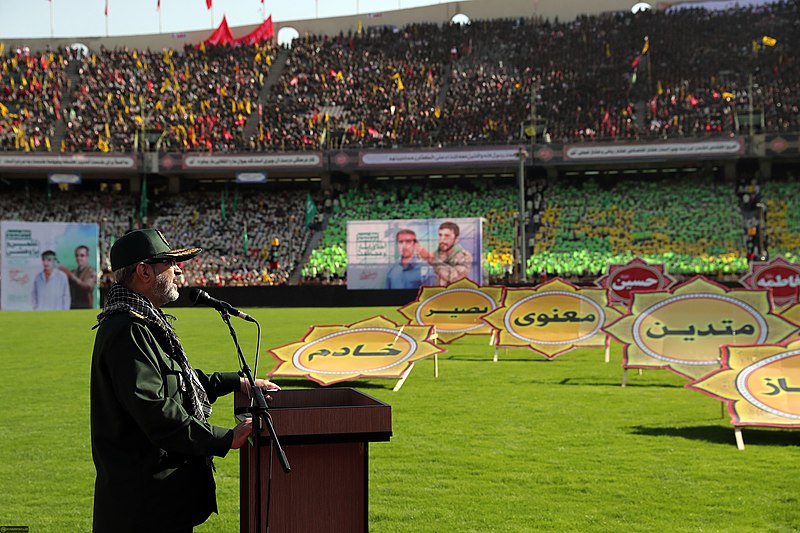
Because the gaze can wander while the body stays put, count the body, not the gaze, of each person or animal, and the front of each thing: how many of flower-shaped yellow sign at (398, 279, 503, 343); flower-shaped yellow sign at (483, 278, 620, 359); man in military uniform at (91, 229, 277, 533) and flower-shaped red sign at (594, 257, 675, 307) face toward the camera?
3

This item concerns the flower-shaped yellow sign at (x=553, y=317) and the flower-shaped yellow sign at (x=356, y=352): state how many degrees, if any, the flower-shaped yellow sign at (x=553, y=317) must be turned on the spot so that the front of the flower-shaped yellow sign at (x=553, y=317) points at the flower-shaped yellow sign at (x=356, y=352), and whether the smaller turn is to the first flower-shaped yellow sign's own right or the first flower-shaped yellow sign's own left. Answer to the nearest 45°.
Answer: approximately 45° to the first flower-shaped yellow sign's own right

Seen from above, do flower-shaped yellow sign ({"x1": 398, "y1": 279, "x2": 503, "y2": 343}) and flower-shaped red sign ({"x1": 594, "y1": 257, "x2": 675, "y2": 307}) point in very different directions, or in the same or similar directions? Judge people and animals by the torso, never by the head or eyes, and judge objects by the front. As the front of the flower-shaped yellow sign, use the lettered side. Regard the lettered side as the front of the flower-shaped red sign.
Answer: same or similar directions

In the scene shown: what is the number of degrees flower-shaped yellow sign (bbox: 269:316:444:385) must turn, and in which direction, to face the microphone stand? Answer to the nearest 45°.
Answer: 0° — it already faces it

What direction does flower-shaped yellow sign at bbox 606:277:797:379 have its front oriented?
toward the camera

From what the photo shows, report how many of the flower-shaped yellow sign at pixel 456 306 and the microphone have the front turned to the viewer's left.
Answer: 1

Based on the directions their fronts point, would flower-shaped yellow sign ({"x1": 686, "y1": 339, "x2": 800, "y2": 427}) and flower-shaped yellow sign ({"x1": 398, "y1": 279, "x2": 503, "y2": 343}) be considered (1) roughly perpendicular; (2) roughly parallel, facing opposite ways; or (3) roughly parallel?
roughly parallel

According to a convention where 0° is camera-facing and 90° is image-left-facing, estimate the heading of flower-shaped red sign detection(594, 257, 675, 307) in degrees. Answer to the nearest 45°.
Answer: approximately 0°

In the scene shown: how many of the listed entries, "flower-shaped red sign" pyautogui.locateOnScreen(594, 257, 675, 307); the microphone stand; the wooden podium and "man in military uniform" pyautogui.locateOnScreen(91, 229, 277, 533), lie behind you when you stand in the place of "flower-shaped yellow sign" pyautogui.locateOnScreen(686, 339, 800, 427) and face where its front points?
1

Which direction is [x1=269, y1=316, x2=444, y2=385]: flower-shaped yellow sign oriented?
toward the camera

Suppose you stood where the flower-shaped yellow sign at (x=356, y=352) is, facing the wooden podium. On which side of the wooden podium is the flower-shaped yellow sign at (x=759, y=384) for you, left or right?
left

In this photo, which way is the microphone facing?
to the viewer's left

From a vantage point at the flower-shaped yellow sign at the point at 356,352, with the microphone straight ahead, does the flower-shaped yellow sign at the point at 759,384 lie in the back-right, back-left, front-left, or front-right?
front-left

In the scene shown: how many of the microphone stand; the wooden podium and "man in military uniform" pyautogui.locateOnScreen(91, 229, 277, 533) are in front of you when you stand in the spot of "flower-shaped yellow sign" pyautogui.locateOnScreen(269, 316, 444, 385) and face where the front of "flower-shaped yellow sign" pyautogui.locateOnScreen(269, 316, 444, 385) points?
3

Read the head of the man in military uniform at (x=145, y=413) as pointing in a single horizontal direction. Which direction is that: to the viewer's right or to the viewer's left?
to the viewer's right

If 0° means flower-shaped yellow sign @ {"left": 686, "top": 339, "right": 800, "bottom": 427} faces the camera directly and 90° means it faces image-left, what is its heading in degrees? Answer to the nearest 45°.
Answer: approximately 0°
